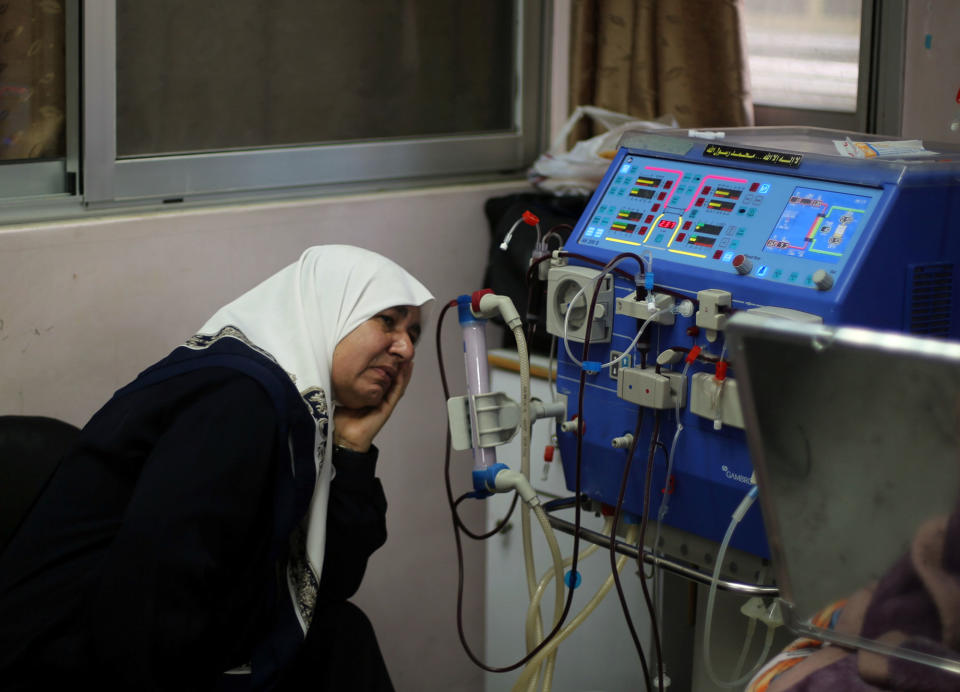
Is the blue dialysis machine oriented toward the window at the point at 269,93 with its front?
no

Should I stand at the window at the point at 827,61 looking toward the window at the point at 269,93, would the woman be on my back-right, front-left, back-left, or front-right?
front-left

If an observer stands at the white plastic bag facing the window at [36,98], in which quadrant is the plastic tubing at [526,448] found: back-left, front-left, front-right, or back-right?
front-left

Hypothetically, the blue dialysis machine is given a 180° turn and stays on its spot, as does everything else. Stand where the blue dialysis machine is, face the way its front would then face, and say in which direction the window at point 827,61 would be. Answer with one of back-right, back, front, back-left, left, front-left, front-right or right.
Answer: front-left

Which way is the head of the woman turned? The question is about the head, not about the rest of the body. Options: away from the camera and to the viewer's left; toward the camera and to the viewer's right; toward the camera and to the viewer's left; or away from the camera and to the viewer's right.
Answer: toward the camera and to the viewer's right

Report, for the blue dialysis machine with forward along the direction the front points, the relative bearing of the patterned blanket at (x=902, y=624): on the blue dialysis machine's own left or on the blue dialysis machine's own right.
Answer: on the blue dialysis machine's own left

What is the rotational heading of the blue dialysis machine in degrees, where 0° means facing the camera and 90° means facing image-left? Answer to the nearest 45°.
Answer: approximately 45°
